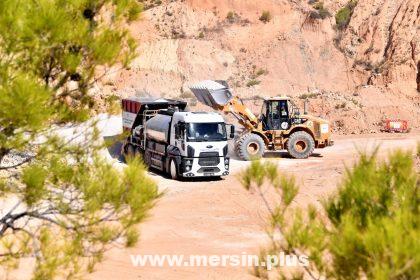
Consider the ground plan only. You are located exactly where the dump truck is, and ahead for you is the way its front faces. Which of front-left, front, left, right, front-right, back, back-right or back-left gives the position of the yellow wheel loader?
left

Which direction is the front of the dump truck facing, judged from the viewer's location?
facing the viewer and to the right of the viewer

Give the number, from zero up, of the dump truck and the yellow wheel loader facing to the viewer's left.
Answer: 1

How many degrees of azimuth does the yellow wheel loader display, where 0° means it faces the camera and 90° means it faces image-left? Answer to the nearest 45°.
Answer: approximately 90°

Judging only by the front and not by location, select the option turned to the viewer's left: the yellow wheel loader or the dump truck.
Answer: the yellow wheel loader

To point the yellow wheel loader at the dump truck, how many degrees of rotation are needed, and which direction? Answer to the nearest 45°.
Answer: approximately 45° to its left
